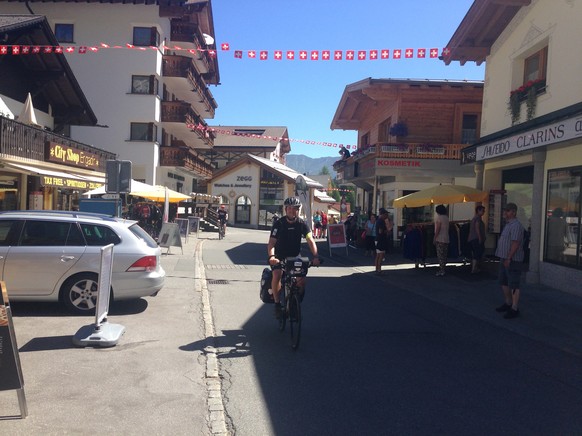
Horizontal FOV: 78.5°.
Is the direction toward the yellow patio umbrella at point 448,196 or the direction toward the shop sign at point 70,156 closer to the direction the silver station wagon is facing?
the shop sign

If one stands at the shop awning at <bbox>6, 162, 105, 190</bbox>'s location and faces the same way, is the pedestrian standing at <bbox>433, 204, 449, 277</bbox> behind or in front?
in front

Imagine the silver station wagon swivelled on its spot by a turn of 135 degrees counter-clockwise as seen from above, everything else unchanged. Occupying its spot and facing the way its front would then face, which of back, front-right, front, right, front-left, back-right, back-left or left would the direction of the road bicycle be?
front

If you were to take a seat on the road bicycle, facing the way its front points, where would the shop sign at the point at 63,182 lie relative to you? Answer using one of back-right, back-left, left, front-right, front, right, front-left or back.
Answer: back-right

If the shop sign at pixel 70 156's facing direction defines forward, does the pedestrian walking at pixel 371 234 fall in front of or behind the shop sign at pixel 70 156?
in front

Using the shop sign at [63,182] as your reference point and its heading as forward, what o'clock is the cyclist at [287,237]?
The cyclist is roughly at 1 o'clock from the shop sign.

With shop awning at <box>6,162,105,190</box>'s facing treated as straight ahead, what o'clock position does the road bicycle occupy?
The road bicycle is roughly at 1 o'clock from the shop awning.

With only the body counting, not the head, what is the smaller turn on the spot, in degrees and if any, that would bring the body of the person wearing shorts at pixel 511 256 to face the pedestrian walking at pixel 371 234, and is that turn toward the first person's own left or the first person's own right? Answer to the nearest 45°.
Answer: approximately 45° to the first person's own right

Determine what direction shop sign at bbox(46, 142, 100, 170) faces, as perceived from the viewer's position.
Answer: facing the viewer and to the right of the viewer

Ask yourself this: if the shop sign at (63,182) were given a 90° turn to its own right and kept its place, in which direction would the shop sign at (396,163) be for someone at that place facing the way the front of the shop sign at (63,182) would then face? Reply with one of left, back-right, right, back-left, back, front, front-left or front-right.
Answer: back-left

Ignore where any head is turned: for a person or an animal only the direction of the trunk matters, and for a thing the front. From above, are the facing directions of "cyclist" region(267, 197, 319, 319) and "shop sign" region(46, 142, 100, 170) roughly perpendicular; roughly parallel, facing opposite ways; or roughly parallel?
roughly perpendicular

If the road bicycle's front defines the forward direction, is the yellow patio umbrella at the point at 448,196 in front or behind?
behind
